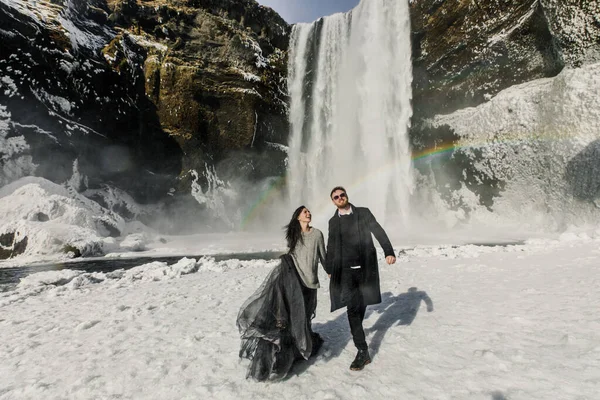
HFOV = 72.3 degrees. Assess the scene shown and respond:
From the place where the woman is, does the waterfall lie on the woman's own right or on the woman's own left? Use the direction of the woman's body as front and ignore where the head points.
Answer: on the woman's own left

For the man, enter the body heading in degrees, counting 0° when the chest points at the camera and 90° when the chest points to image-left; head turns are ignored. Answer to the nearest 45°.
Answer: approximately 0°

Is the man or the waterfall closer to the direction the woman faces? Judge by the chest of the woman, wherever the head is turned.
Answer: the man

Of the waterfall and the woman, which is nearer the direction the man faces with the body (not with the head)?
the woman

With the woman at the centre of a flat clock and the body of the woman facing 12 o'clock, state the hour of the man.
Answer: The man is roughly at 10 o'clock from the woman.

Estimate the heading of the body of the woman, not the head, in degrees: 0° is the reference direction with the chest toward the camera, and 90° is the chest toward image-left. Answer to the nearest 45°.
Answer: approximately 315°

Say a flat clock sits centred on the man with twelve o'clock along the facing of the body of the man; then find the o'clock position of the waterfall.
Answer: The waterfall is roughly at 6 o'clock from the man.

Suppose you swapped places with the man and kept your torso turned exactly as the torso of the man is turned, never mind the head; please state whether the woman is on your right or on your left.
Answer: on your right

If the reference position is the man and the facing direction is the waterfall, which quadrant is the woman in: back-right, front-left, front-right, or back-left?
back-left
